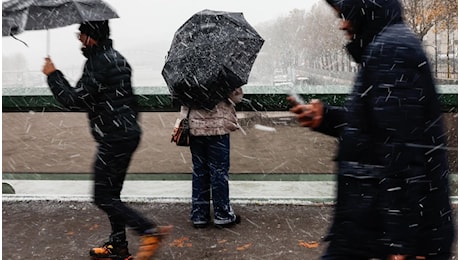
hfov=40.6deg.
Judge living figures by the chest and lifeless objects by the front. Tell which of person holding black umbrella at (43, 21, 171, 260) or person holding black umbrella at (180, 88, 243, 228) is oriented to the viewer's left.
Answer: person holding black umbrella at (43, 21, 171, 260)

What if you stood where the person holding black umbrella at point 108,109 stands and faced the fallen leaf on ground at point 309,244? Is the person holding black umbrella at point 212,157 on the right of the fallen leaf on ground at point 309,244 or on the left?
left

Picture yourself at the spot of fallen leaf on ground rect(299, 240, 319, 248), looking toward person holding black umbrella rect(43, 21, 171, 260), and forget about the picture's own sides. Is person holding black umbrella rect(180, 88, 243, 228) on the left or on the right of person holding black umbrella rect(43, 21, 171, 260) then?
right

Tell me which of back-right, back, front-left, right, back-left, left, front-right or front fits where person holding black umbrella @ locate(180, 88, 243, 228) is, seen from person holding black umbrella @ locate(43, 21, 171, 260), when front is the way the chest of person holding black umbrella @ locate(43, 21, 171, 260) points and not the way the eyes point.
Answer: back-right

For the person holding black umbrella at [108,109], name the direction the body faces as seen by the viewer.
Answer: to the viewer's left

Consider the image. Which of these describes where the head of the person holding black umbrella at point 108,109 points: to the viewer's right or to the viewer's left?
to the viewer's left

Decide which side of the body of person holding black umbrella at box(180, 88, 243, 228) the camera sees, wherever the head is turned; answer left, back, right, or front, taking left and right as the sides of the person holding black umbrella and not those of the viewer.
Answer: back

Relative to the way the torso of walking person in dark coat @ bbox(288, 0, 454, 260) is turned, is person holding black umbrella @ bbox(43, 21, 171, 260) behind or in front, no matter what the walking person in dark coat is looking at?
in front

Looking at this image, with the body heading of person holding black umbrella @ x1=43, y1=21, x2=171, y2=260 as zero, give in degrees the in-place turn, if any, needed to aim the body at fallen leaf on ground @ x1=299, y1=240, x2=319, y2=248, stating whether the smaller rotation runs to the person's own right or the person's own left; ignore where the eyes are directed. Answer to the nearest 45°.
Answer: approximately 180°

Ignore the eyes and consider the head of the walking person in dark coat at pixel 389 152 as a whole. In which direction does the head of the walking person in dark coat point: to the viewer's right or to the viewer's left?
to the viewer's left

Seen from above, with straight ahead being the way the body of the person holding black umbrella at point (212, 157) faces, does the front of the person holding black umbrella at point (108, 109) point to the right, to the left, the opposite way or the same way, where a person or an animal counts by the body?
to the left

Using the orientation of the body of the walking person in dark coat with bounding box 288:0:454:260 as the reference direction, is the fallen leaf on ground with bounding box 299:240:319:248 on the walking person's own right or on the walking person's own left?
on the walking person's own right

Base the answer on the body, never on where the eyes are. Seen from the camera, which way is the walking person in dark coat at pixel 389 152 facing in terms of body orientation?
to the viewer's left

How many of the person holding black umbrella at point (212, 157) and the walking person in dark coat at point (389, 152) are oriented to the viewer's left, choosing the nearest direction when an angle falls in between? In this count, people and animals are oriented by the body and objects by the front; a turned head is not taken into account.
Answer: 1
